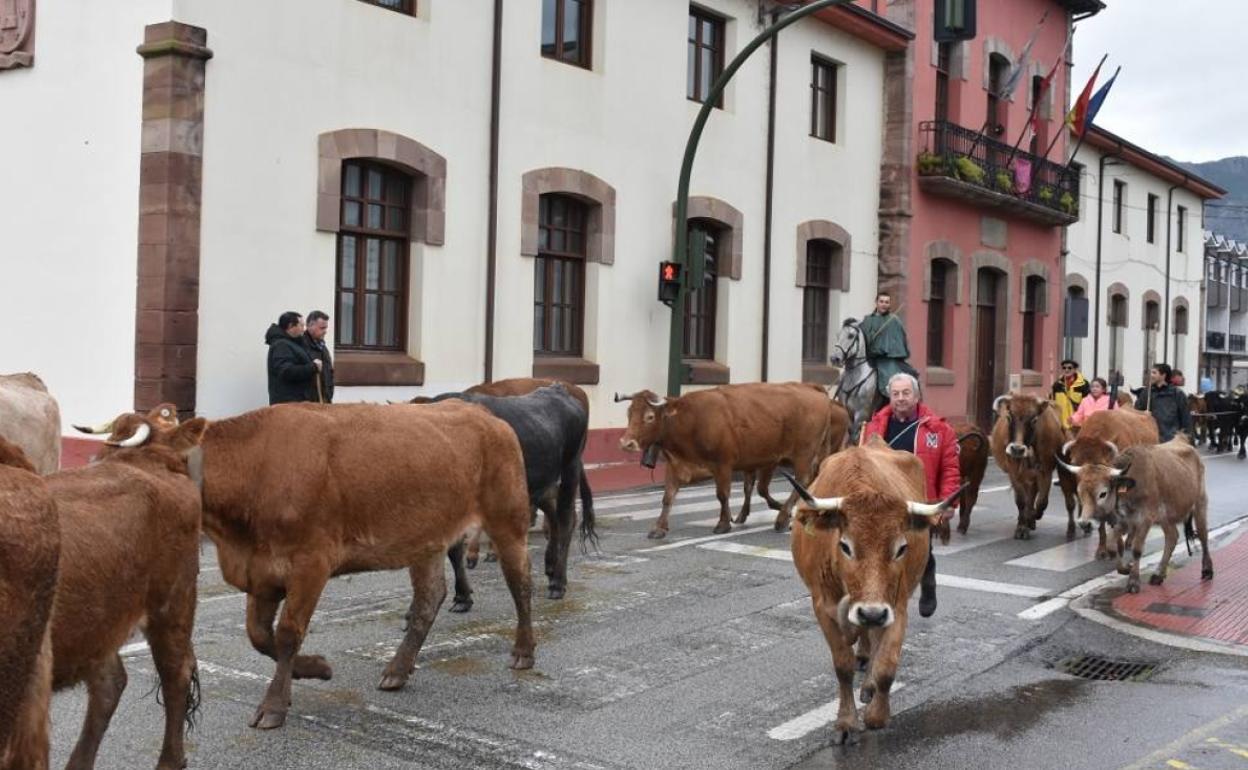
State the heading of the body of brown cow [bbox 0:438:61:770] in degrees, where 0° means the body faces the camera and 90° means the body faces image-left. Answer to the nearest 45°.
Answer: approximately 90°

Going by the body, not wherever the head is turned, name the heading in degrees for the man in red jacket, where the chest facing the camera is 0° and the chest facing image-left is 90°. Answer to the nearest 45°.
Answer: approximately 0°

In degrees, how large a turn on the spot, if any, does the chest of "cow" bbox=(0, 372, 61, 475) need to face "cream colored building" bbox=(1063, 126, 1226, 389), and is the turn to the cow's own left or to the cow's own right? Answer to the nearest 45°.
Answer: approximately 135° to the cow's own right

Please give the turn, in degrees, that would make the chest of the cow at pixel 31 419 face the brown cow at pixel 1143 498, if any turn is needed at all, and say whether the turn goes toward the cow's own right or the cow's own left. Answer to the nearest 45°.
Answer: approximately 180°

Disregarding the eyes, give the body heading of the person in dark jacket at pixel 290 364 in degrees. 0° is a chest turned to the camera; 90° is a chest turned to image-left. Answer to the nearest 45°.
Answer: approximately 270°

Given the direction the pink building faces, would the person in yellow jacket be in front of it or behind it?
in front

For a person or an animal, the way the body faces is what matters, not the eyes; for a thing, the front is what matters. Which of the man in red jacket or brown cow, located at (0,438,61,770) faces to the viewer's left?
the brown cow

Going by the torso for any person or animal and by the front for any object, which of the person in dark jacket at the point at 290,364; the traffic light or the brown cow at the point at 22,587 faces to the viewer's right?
the person in dark jacket

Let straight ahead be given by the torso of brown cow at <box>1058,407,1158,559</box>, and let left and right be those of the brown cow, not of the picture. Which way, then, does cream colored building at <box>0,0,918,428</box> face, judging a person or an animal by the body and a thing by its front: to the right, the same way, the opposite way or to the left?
to the left

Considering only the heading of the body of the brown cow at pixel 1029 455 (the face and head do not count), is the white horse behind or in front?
behind

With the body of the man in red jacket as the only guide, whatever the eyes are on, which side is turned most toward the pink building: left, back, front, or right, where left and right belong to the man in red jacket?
back

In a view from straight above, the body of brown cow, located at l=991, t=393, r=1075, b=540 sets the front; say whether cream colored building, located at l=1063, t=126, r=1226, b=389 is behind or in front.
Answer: behind

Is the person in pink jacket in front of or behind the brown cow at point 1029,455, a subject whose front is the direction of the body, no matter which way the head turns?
behind

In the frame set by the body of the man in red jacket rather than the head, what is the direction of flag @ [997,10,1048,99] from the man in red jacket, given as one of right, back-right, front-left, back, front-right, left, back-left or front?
back
